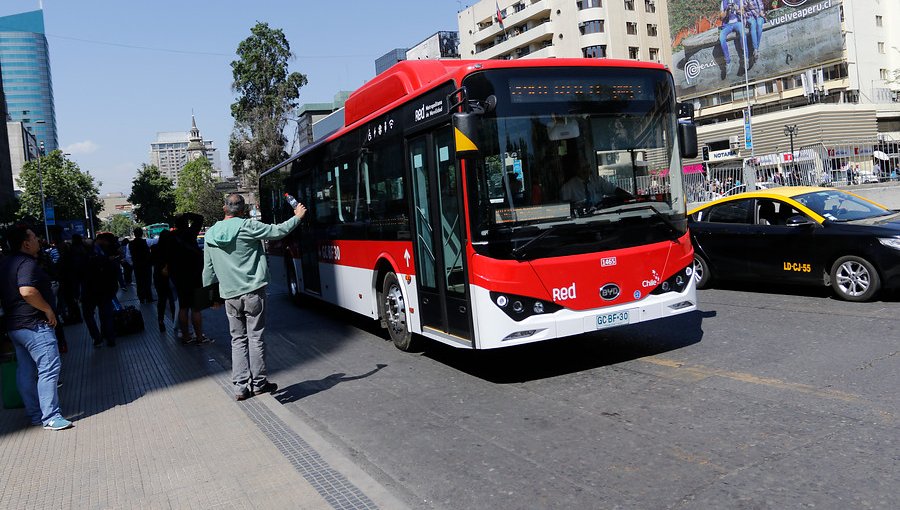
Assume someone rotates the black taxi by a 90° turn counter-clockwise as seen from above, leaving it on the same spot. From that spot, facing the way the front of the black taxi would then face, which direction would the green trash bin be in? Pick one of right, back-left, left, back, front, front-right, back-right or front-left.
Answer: back

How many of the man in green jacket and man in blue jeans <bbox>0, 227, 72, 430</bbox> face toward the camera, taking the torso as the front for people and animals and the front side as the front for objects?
0

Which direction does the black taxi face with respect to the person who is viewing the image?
facing the viewer and to the right of the viewer

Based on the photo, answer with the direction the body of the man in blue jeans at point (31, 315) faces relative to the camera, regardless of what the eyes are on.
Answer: to the viewer's right

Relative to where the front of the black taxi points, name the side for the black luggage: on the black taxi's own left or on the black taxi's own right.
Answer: on the black taxi's own right

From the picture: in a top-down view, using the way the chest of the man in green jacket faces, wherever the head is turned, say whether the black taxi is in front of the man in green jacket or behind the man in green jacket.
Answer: in front

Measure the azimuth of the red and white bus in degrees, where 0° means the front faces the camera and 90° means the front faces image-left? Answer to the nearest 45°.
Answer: approximately 315°

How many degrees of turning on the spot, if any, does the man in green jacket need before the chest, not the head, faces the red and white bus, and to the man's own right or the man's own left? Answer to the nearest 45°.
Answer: approximately 45° to the man's own right

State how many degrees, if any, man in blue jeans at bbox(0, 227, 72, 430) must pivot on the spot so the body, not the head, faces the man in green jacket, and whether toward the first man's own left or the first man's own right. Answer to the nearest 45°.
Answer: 0° — they already face them

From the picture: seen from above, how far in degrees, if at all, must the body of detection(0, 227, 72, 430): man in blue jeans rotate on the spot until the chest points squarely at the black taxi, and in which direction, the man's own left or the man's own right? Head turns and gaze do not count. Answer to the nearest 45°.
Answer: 0° — they already face it

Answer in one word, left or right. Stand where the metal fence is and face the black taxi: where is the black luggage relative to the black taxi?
right

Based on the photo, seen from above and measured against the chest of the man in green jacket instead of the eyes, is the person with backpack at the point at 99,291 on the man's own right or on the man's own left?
on the man's own left
